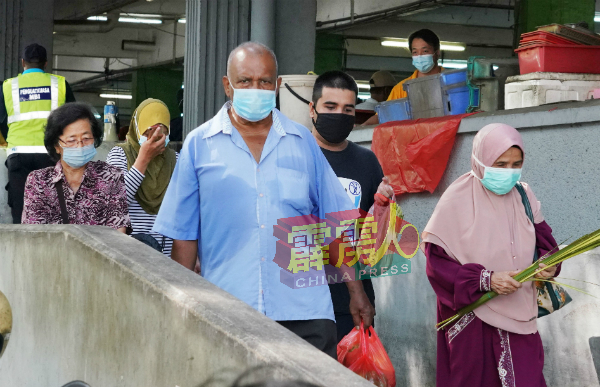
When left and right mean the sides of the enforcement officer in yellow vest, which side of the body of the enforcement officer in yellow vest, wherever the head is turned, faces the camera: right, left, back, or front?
back

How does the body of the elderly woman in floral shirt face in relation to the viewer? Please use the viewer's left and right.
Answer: facing the viewer

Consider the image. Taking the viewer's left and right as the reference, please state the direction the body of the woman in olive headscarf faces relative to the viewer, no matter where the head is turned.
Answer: facing the viewer and to the right of the viewer

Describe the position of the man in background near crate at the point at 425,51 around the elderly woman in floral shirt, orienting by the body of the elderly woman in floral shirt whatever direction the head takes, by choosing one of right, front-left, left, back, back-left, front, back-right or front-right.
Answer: back-left

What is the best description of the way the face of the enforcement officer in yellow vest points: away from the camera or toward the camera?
away from the camera

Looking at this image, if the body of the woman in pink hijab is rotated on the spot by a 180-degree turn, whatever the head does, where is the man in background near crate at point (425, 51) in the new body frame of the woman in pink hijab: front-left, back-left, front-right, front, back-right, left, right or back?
front-right

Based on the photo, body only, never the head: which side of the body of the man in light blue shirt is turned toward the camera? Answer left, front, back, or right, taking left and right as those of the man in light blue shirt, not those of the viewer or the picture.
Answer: front
